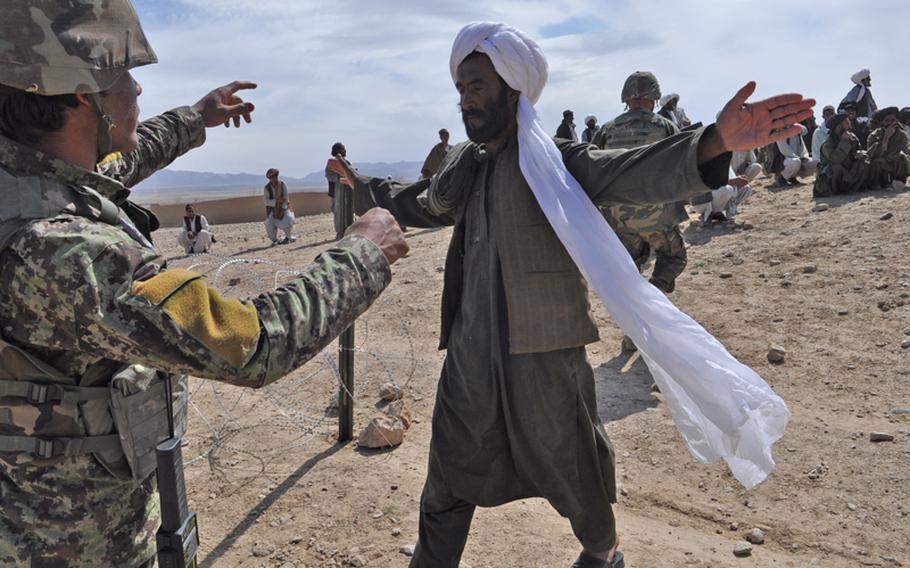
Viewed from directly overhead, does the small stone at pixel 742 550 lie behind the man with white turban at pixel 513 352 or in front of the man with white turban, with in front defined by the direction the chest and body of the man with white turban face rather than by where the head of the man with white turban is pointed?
behind

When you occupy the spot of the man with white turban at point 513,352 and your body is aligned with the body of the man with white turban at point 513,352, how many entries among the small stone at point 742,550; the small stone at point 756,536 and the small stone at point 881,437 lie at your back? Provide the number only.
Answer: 3

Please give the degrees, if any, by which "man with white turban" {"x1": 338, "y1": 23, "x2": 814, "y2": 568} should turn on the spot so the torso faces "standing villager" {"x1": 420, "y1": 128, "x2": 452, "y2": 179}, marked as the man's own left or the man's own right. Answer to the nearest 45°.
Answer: approximately 135° to the man's own right

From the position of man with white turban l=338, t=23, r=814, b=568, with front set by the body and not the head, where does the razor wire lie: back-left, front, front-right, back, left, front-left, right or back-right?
right

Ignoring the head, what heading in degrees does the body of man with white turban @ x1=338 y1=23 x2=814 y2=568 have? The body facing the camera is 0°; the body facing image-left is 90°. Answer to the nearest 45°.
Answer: approximately 45°
